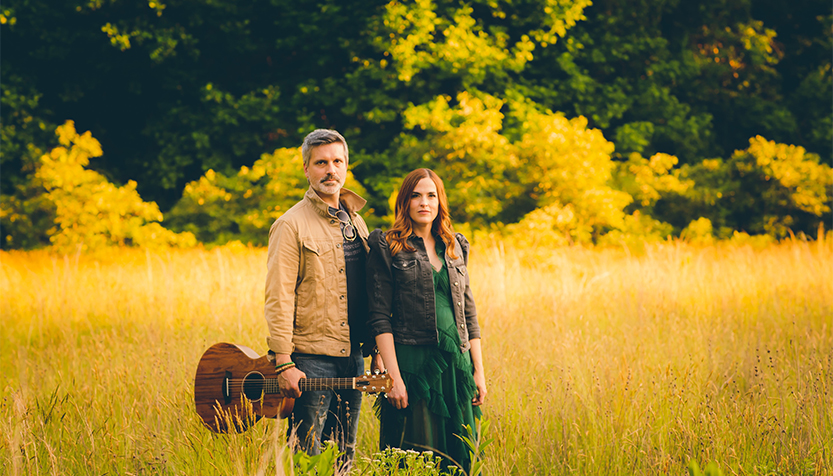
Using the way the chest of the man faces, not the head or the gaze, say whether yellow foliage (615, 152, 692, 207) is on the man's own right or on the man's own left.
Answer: on the man's own left

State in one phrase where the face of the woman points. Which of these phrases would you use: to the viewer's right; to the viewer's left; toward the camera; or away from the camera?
toward the camera

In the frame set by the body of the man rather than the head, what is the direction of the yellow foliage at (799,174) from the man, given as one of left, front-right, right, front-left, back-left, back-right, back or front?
left

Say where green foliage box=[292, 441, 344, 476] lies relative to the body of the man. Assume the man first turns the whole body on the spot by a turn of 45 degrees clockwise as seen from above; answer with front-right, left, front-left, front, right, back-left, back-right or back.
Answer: front

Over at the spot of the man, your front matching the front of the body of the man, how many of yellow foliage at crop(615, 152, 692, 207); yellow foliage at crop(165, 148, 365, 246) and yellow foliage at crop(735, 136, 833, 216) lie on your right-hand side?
0

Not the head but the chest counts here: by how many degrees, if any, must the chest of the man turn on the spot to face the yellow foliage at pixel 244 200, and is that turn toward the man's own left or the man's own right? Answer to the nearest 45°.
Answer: approximately 135° to the man's own left

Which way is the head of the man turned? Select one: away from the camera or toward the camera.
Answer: toward the camera

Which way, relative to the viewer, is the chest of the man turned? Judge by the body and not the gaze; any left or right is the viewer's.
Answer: facing the viewer and to the right of the viewer
